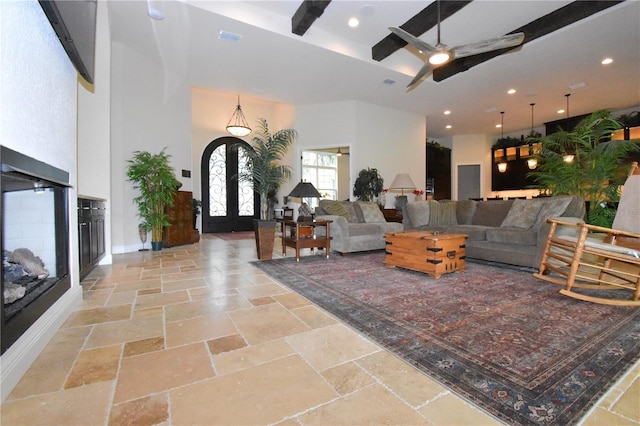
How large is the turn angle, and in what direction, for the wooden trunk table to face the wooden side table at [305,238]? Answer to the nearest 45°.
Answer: approximately 45° to its right

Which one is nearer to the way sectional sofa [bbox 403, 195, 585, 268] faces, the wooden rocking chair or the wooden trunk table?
the wooden trunk table

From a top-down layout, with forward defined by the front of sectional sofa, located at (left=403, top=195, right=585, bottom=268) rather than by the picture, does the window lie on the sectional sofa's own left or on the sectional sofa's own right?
on the sectional sofa's own right

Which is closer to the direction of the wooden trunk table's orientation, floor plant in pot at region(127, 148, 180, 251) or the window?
the floor plant in pot

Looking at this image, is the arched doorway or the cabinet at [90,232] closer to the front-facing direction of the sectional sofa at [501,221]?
the cabinet

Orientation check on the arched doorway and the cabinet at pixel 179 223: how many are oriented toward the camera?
2

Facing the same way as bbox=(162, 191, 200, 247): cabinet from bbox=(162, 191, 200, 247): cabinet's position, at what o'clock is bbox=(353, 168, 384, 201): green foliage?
The green foliage is roughly at 9 o'clock from the cabinet.

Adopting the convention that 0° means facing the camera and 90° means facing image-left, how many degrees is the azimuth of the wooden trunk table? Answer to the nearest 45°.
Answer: approximately 45°

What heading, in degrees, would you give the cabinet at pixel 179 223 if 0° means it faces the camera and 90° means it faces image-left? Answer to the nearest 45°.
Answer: approximately 0°
